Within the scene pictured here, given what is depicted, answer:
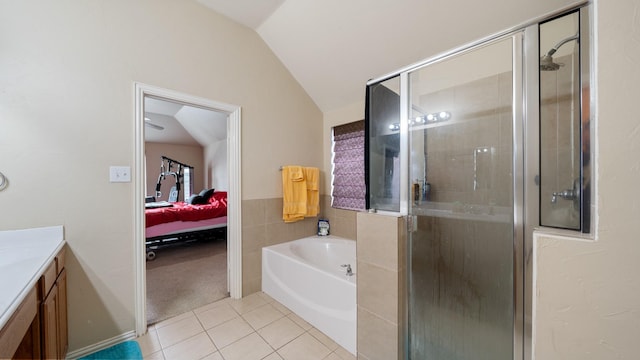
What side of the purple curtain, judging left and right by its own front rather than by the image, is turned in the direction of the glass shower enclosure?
left

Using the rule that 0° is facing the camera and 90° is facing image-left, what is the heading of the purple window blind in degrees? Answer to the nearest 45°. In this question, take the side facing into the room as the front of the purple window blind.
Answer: approximately 45°

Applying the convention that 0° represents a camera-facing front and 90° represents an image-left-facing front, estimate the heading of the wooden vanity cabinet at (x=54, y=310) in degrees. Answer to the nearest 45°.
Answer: approximately 270°

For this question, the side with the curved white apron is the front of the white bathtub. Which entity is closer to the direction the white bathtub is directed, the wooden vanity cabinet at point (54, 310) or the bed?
the wooden vanity cabinet

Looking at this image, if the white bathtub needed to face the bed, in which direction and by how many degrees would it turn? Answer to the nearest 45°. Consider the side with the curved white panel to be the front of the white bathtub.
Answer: approximately 90° to its right

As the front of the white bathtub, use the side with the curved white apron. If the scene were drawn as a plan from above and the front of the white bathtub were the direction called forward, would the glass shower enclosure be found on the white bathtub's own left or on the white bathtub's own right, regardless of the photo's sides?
on the white bathtub's own left

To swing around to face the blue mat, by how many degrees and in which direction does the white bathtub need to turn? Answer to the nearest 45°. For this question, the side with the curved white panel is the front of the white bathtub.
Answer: approximately 45° to its right

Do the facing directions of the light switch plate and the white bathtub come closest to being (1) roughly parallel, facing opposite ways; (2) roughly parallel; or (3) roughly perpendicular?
roughly perpendicular
